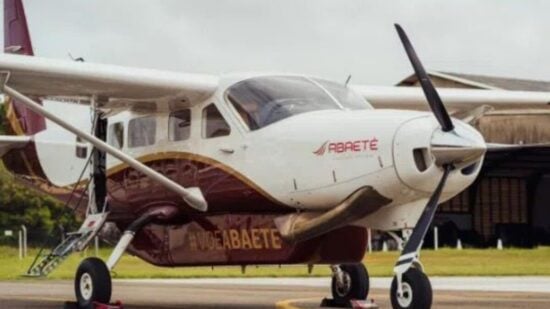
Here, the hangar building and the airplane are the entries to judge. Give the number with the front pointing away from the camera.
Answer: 0

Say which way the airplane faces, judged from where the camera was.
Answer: facing the viewer and to the right of the viewer

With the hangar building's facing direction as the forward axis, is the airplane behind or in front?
in front

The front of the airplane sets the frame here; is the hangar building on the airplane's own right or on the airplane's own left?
on the airplane's own left
